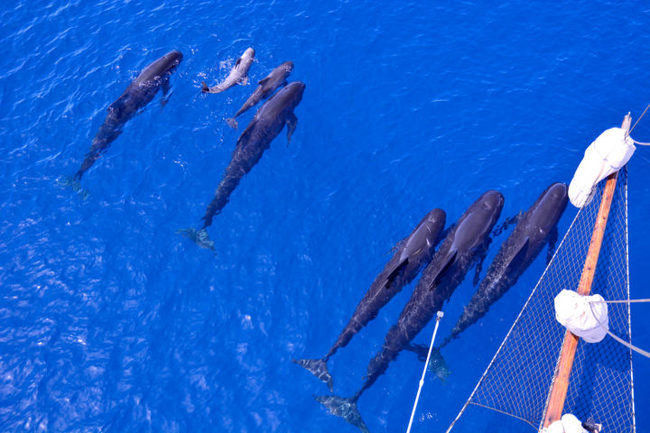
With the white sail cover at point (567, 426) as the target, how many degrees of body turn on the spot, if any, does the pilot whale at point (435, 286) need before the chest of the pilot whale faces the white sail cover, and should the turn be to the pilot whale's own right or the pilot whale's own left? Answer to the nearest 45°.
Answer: approximately 90° to the pilot whale's own right

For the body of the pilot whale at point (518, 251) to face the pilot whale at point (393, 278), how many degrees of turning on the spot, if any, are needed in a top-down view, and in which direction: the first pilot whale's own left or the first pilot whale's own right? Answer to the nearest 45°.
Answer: approximately 180°

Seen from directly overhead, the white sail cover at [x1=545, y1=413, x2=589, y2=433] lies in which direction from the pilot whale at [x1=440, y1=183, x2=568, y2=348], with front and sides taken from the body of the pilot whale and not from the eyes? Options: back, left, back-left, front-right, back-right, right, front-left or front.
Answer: back-right

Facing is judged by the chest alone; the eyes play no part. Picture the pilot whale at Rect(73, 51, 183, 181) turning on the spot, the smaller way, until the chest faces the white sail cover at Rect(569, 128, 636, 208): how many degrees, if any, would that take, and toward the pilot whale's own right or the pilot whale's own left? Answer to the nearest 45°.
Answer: approximately 90° to the pilot whale's own right

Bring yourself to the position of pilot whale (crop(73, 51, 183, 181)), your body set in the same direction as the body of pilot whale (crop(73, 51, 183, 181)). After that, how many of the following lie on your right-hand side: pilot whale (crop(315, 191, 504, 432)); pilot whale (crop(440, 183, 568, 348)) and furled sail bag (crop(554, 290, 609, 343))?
3

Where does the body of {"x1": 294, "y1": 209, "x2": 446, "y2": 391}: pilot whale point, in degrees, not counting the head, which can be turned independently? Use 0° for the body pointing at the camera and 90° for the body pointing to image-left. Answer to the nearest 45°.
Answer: approximately 225°

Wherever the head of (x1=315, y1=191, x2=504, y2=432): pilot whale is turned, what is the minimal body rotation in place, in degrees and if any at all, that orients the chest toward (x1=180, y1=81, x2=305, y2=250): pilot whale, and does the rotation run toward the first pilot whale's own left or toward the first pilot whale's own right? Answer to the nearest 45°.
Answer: approximately 90° to the first pilot whale's own left

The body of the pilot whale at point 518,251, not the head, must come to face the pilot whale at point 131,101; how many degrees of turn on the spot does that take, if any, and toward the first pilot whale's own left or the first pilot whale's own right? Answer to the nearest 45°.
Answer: approximately 135° to the first pilot whale's own left

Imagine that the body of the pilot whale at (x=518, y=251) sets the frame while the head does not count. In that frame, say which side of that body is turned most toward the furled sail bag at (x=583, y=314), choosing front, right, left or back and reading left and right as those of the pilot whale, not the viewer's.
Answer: right

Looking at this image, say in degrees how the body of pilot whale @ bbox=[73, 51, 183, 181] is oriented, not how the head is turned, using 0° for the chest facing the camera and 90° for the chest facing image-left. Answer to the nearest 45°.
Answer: approximately 225°

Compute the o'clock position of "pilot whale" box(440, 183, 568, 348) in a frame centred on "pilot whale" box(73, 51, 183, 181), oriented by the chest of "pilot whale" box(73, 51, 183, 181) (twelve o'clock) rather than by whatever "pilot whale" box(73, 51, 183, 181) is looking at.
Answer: "pilot whale" box(440, 183, 568, 348) is roughly at 3 o'clock from "pilot whale" box(73, 51, 183, 181).

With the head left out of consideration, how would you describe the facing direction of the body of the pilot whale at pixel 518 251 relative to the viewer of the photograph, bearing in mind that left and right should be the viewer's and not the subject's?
facing away from the viewer and to the right of the viewer

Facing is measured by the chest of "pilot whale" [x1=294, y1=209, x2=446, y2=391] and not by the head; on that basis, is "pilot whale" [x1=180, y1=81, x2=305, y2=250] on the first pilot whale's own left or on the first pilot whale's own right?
on the first pilot whale's own left
